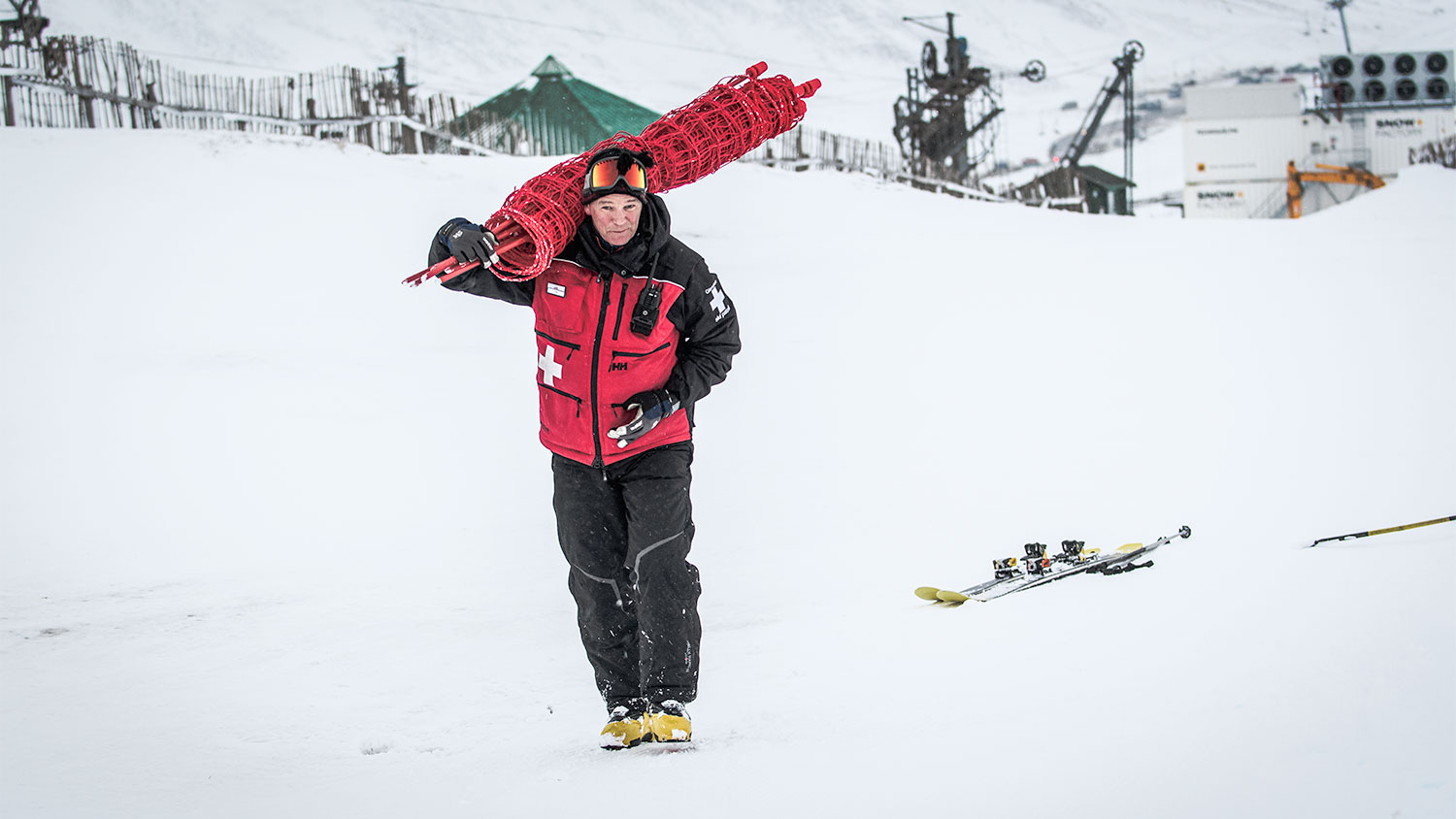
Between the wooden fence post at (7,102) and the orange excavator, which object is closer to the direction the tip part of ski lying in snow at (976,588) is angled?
the wooden fence post

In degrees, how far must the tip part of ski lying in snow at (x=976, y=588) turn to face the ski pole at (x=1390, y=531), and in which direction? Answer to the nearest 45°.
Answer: approximately 135° to its left

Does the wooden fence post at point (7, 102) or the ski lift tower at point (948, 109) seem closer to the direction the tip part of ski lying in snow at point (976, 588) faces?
the wooden fence post

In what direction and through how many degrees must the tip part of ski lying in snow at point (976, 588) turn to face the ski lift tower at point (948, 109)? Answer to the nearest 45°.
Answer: approximately 135° to its right
